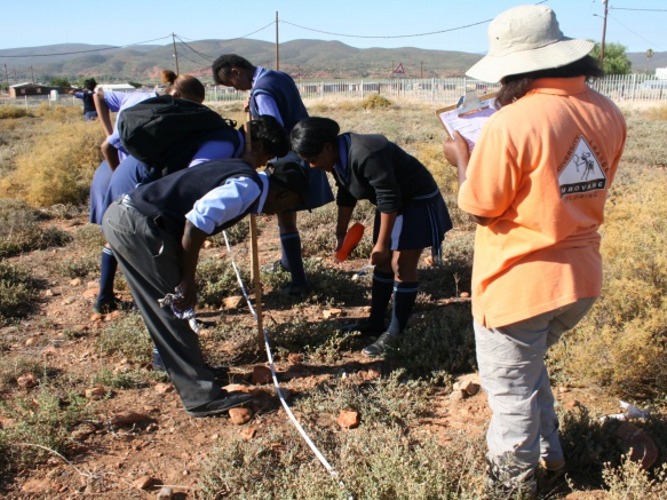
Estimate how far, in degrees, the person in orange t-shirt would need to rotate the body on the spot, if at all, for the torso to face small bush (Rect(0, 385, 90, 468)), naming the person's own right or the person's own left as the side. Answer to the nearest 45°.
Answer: approximately 45° to the person's own left

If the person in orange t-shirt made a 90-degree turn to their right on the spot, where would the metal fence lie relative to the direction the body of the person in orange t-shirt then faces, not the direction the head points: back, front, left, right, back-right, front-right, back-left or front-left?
front-left

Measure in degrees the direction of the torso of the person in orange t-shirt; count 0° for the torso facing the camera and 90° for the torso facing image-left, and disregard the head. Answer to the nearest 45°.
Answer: approximately 135°

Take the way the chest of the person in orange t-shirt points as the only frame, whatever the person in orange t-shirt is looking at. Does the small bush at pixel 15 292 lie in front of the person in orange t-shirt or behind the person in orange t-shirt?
in front

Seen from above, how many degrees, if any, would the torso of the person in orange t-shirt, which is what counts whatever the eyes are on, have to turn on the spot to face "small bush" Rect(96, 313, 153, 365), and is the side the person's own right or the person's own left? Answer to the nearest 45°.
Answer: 0° — they already face it

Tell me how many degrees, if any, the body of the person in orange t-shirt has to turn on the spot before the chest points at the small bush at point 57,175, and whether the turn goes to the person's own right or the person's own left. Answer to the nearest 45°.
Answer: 0° — they already face it

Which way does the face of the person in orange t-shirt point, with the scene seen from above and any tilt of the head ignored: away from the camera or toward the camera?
away from the camera
